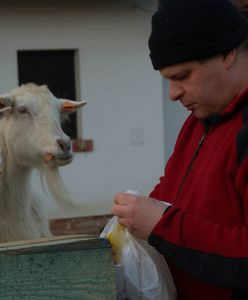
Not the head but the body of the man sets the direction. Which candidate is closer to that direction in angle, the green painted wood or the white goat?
the green painted wood

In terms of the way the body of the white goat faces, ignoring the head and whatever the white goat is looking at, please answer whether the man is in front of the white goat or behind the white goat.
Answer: in front

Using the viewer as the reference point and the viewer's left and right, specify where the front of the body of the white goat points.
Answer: facing the viewer and to the right of the viewer

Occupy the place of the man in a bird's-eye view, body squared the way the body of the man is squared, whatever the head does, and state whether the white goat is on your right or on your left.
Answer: on your right

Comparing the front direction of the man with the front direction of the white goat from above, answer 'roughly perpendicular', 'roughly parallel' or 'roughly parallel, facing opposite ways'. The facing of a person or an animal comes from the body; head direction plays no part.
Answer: roughly perpendicular

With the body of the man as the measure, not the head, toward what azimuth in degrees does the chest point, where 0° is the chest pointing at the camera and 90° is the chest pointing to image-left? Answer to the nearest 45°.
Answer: approximately 45°

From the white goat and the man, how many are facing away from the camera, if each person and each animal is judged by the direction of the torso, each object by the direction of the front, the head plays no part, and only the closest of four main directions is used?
0

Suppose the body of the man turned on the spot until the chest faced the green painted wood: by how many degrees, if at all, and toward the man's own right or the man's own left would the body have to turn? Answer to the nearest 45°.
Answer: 0° — they already face it
